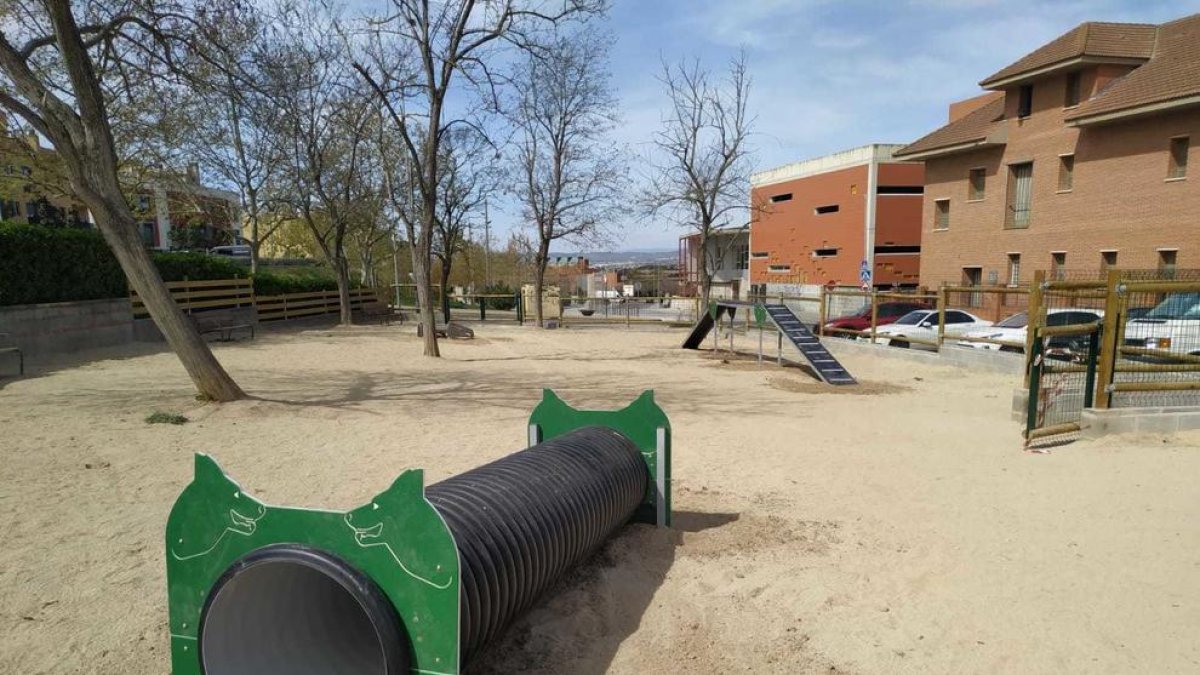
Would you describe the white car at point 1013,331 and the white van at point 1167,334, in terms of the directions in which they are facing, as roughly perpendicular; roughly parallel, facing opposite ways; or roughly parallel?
roughly parallel

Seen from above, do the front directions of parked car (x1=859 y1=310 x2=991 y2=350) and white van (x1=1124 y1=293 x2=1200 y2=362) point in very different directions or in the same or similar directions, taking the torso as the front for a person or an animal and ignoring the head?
same or similar directions

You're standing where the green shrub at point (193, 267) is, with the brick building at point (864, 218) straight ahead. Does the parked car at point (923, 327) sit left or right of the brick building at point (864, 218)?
right

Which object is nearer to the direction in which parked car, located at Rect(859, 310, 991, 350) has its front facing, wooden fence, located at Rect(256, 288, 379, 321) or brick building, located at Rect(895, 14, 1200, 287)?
the wooden fence

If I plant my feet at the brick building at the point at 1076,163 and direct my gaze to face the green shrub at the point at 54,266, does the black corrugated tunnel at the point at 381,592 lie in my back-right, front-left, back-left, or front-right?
front-left

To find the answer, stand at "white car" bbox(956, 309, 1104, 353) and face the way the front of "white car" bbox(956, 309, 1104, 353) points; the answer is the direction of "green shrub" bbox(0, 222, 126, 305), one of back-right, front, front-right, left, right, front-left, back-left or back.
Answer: front

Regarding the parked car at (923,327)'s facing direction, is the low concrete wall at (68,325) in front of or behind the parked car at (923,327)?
in front

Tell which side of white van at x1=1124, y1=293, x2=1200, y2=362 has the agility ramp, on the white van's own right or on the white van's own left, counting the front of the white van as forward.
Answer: on the white van's own right

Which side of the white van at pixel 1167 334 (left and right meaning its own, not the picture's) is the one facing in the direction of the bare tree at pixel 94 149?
front

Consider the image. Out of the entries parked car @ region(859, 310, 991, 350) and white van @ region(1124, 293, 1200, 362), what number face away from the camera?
0

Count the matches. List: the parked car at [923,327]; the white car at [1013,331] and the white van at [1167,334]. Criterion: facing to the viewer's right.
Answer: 0

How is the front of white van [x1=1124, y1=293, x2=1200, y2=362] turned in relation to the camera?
facing the viewer and to the left of the viewer

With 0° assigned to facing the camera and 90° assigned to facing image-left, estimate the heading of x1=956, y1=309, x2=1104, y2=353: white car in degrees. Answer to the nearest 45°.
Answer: approximately 45°

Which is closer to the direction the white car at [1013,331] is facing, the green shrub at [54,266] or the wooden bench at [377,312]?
the green shrub

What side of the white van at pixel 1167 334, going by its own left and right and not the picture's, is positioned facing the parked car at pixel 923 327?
right
